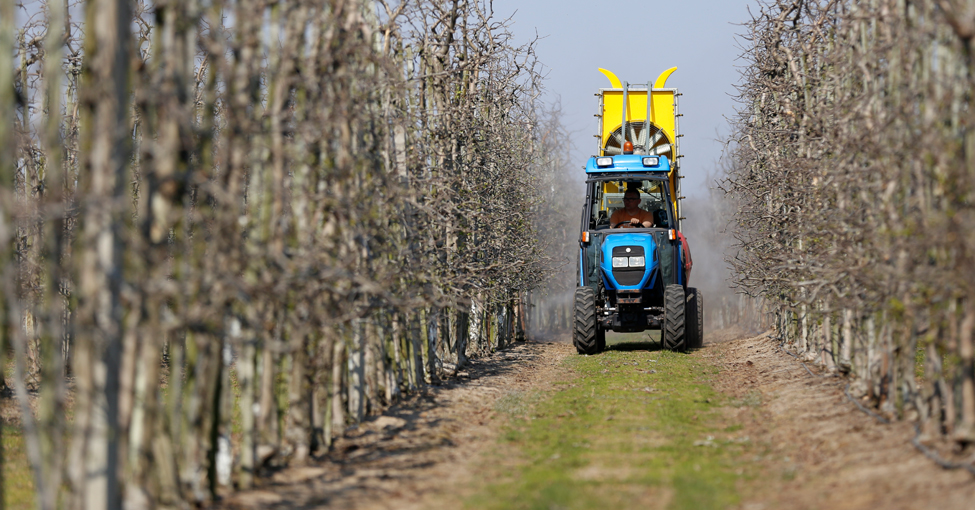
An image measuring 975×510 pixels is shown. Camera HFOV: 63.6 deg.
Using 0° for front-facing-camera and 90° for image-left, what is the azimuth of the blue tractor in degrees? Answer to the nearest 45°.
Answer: approximately 0°

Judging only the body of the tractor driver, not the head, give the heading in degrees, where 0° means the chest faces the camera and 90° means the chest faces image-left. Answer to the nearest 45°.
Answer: approximately 0°
